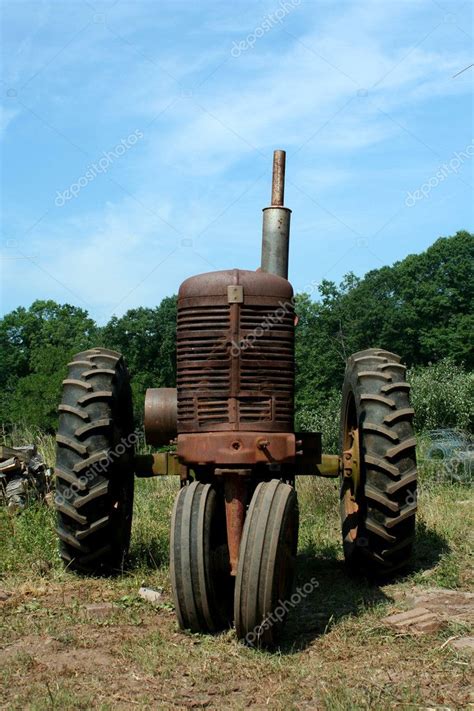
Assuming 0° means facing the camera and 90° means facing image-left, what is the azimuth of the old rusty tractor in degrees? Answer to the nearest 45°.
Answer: approximately 0°

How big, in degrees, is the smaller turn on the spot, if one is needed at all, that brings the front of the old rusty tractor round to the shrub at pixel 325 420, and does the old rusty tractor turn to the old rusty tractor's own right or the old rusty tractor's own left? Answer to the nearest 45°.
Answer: approximately 180°

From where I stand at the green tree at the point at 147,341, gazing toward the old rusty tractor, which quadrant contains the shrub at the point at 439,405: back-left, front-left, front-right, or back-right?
front-left

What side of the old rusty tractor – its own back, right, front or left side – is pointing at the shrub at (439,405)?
back

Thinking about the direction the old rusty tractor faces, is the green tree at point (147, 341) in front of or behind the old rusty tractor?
behind

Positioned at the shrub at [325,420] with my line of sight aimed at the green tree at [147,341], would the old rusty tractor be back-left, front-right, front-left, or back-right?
back-left

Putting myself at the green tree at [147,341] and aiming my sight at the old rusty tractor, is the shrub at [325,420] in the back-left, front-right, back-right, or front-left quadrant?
front-left
